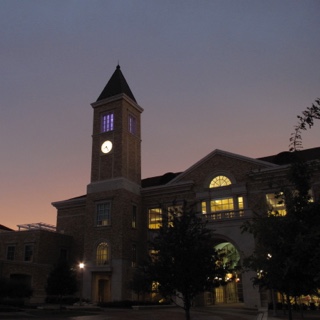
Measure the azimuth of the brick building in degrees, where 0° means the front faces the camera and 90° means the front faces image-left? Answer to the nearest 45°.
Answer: approximately 45°

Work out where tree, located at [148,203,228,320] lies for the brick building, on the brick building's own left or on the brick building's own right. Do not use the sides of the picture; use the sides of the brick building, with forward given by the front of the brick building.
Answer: on the brick building's own left

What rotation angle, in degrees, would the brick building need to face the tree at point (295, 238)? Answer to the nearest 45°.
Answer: approximately 45° to its left
